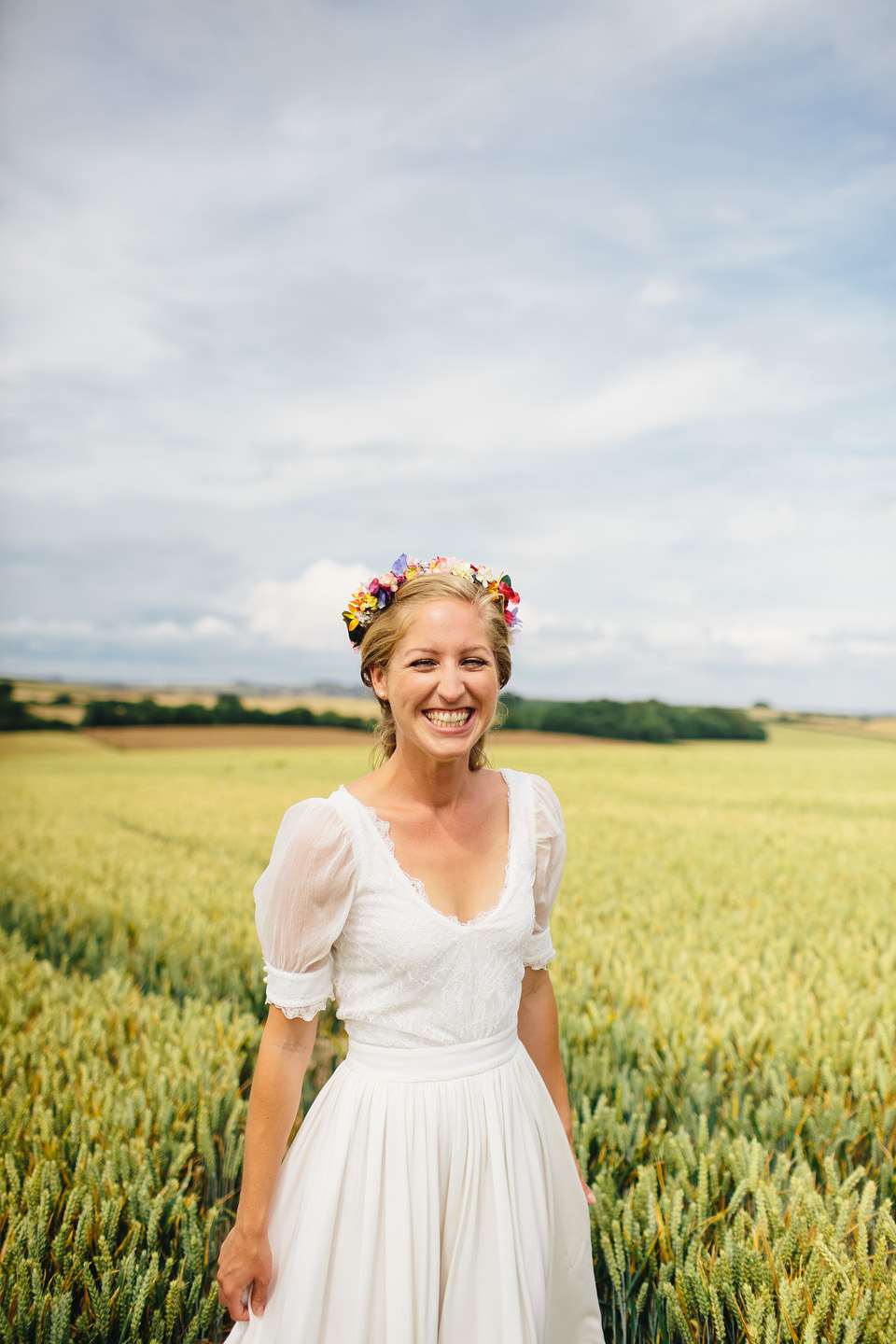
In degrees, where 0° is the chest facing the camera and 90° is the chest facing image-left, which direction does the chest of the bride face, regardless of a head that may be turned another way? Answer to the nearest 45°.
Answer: approximately 315°

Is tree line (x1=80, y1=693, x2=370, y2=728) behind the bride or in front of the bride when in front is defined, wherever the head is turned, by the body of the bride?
behind
